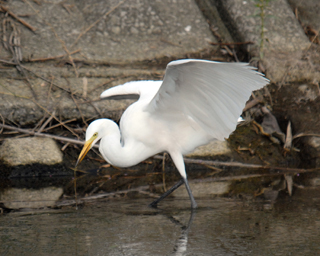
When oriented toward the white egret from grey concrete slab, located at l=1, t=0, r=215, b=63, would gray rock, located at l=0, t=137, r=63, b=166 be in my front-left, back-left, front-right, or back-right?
front-right

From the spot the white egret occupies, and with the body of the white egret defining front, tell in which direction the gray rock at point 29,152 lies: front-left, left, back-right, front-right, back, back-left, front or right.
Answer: front-right

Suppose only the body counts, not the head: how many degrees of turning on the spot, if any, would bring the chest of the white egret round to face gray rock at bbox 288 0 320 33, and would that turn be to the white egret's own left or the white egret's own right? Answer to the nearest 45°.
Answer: approximately 135° to the white egret's own right

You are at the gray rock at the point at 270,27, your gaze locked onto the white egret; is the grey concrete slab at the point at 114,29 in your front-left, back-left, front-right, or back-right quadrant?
front-right

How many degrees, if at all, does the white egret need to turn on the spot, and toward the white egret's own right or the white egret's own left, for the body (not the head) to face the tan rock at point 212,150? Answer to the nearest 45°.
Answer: approximately 90° to the white egret's own right

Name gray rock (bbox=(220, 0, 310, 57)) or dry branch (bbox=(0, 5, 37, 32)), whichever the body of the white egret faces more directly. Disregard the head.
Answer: the dry branch

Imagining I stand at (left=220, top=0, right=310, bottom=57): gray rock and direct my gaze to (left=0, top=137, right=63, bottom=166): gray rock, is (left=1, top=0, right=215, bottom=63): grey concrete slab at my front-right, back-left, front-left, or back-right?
front-right

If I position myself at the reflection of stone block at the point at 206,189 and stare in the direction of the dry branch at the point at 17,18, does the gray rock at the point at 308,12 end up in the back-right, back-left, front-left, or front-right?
front-right

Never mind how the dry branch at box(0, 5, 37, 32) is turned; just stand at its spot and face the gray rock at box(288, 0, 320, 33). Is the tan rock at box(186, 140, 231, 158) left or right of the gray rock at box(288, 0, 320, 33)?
right

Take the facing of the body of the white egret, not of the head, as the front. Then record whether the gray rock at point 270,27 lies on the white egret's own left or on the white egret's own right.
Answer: on the white egret's own right

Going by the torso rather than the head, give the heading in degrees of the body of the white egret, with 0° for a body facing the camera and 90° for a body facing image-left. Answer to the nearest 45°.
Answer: approximately 90°
